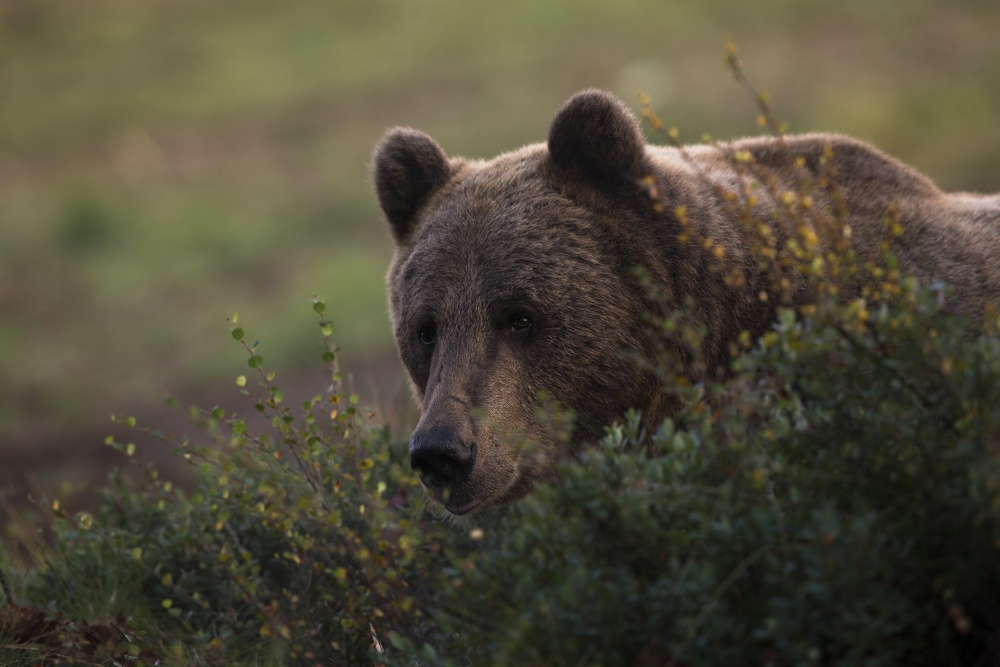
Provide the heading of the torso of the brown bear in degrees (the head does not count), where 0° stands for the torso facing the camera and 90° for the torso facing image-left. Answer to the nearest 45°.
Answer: approximately 45°
